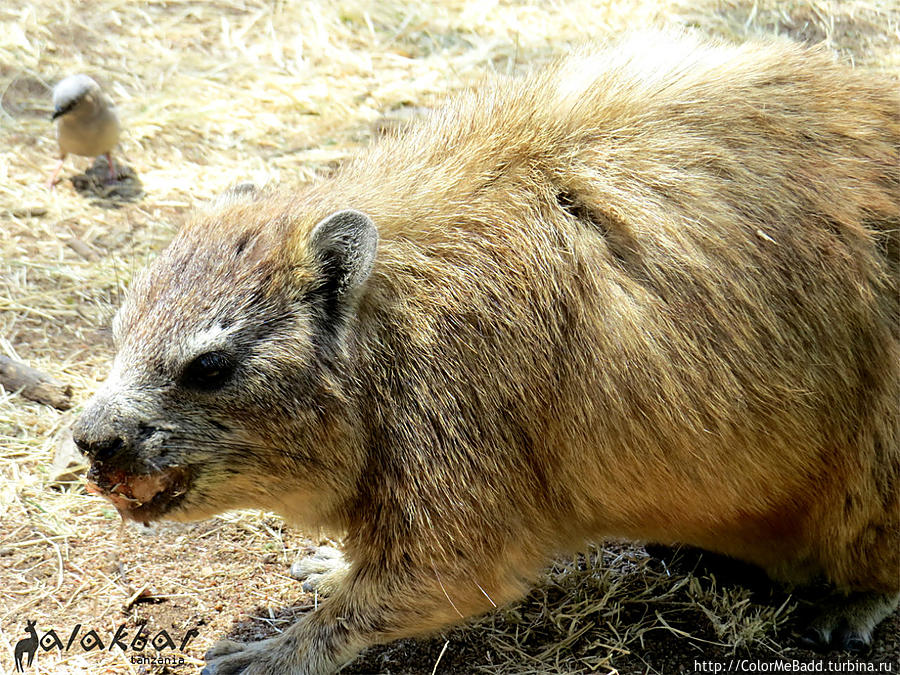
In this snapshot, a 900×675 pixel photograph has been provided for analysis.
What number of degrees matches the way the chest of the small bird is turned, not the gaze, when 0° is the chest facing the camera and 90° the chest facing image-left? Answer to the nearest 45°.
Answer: approximately 45°

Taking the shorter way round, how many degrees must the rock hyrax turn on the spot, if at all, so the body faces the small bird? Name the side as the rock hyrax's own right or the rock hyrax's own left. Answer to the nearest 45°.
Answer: approximately 45° to the rock hyrax's own right

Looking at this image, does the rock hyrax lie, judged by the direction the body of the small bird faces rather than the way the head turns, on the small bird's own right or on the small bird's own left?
on the small bird's own left

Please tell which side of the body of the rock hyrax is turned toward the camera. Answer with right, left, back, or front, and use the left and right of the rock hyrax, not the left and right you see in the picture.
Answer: left

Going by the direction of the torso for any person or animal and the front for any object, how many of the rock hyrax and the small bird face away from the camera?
0
